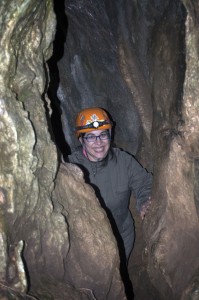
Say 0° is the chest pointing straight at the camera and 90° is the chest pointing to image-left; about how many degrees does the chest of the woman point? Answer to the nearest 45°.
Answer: approximately 0°
